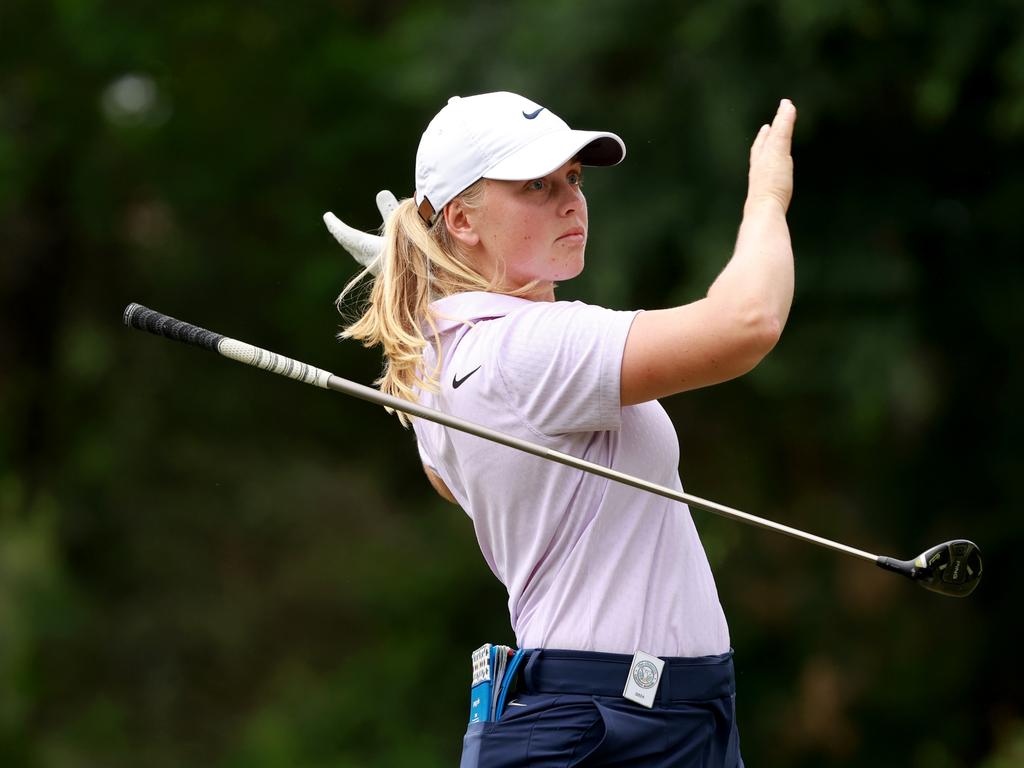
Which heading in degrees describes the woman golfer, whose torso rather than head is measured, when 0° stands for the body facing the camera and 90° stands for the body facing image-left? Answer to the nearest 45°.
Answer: approximately 270°
